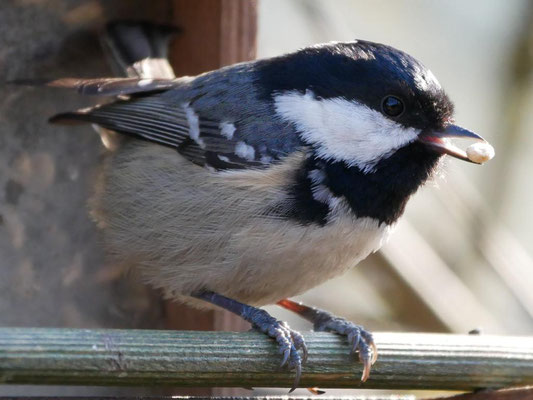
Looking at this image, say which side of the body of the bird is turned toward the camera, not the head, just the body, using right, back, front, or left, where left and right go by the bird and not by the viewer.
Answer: right
